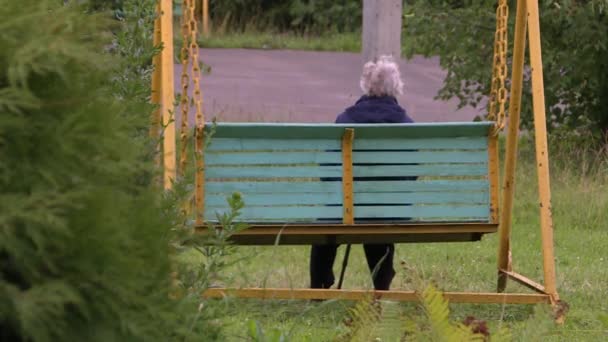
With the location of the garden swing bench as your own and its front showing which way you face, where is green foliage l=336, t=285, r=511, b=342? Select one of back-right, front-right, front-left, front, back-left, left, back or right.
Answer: back

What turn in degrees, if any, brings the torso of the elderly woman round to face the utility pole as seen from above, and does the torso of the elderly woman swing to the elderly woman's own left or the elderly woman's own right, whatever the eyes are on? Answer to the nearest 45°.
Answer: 0° — they already face it

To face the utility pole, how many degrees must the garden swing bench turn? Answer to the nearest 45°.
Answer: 0° — it already faces it

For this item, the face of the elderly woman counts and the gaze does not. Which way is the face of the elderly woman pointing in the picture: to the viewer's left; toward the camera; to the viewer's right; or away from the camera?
away from the camera

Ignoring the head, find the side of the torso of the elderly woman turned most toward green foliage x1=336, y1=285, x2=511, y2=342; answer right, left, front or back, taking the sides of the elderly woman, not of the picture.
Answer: back

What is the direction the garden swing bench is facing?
away from the camera

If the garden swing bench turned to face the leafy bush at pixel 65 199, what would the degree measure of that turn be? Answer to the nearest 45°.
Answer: approximately 180°

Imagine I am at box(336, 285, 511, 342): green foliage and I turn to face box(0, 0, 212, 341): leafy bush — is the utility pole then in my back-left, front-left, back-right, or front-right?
back-right

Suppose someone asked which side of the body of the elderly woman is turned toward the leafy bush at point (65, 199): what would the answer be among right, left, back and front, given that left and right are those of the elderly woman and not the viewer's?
back

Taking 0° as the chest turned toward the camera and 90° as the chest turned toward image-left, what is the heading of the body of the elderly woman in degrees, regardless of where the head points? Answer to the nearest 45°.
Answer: approximately 180°
